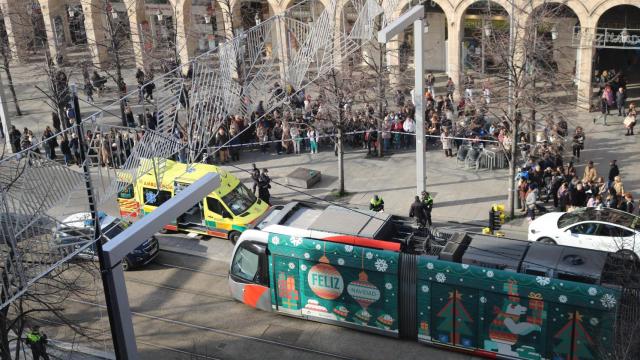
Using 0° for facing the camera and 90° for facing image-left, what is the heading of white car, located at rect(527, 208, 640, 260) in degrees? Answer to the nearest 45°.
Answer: approximately 90°

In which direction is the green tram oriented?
to the viewer's left

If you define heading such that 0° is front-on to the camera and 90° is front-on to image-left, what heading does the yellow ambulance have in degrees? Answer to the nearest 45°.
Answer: approximately 315°

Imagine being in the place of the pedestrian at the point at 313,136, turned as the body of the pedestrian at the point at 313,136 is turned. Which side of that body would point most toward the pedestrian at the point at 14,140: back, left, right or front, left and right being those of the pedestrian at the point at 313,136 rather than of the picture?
right

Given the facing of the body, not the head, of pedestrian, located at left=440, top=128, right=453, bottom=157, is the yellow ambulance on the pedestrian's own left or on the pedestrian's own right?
on the pedestrian's own right

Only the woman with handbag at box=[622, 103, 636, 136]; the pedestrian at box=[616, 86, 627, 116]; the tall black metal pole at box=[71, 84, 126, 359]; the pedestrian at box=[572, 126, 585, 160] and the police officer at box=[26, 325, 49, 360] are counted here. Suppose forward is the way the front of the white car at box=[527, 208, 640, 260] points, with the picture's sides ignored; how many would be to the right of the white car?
3

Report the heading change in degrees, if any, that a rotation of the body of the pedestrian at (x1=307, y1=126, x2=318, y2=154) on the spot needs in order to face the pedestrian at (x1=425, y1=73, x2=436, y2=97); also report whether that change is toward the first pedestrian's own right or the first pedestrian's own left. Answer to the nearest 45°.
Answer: approximately 135° to the first pedestrian's own left

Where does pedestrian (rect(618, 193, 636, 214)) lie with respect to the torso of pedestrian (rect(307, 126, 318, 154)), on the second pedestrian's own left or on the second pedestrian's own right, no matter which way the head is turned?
on the second pedestrian's own left

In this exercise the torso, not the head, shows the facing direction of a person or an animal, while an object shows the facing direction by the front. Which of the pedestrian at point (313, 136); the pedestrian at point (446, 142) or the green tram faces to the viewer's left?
the green tram
